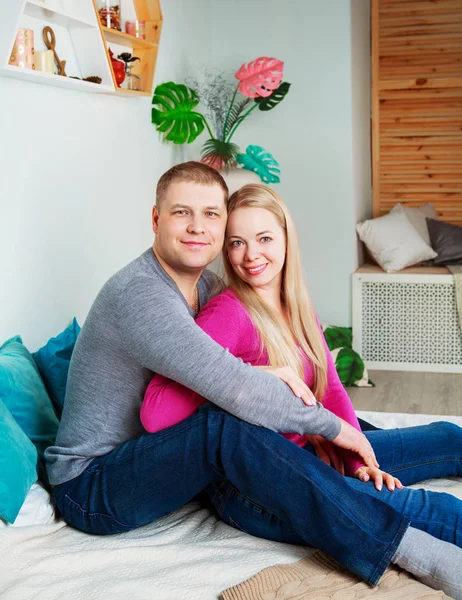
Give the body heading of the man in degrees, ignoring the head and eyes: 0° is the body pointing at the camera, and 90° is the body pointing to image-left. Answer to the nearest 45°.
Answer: approximately 270°

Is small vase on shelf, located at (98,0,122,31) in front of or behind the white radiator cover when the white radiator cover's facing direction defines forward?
in front

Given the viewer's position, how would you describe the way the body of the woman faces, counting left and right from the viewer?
facing the viewer and to the right of the viewer

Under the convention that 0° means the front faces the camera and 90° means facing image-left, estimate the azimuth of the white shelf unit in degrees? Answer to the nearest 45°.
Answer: approximately 315°

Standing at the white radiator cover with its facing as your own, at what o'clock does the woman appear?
The woman is roughly at 12 o'clock from the white radiator cover.

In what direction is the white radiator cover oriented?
toward the camera
